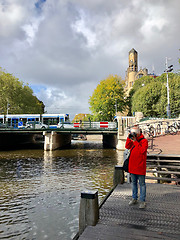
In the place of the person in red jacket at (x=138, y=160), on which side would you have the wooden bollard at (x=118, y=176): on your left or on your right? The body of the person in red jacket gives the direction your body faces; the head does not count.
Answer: on your right

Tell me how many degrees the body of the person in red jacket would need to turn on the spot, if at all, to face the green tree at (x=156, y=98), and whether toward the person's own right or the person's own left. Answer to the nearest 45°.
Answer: approximately 135° to the person's own right

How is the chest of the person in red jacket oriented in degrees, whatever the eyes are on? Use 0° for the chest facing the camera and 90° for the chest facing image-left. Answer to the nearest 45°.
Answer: approximately 45°

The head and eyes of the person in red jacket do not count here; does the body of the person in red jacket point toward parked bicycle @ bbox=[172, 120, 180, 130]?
no

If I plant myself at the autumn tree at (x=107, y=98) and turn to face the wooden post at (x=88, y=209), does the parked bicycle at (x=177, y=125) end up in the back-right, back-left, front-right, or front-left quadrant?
front-left

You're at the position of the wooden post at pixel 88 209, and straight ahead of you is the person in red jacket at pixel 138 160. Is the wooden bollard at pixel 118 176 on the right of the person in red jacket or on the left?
left

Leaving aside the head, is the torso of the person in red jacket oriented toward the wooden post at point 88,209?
yes

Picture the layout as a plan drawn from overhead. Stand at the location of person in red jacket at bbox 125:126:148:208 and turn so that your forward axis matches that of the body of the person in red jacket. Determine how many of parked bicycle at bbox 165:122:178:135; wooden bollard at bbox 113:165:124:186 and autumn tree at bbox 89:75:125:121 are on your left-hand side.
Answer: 0

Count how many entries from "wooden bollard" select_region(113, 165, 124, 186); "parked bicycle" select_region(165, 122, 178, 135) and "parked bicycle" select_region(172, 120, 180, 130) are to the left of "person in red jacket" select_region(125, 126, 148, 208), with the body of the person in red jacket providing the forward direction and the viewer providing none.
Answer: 0

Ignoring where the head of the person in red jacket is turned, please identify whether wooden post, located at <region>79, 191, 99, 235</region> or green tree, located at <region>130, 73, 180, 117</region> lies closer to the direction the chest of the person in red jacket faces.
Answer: the wooden post

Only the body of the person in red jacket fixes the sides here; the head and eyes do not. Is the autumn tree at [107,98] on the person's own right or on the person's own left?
on the person's own right
